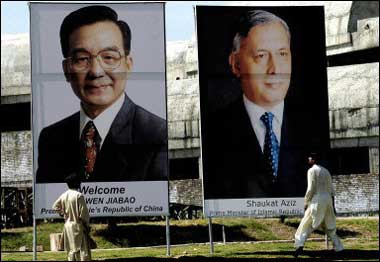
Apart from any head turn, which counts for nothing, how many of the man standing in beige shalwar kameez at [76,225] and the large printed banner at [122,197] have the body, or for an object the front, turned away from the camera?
1

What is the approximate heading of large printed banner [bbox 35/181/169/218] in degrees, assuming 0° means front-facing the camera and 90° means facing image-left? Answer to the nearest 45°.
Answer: approximately 0°

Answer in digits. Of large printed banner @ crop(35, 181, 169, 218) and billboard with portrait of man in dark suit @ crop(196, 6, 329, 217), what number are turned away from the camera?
0

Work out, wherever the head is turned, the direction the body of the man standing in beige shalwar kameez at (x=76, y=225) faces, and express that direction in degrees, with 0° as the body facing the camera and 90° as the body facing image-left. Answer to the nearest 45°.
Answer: approximately 180°

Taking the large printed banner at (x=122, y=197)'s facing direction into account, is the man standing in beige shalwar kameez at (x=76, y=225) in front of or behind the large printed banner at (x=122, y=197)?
in front

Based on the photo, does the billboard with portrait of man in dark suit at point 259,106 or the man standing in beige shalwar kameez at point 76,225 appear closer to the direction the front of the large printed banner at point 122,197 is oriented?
the man standing in beige shalwar kameez
